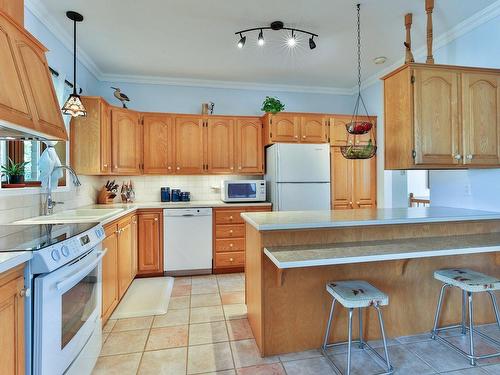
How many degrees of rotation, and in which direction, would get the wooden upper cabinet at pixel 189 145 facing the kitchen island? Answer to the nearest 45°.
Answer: approximately 45° to its left

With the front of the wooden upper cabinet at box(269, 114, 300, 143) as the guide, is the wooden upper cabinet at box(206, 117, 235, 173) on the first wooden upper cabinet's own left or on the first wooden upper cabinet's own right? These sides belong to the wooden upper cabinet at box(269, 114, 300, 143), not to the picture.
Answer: on the first wooden upper cabinet's own right

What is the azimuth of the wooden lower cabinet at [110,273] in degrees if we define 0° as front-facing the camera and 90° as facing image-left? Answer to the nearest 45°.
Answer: approximately 270°

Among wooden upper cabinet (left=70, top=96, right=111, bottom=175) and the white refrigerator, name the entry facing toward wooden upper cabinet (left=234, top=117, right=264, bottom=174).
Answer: wooden upper cabinet (left=70, top=96, right=111, bottom=175)

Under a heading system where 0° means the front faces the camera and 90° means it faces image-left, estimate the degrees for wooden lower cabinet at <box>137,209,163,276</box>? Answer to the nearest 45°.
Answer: approximately 0°

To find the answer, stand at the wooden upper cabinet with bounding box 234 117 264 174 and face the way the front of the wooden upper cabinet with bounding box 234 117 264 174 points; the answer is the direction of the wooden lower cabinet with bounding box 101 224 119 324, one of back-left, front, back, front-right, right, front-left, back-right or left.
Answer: front-right

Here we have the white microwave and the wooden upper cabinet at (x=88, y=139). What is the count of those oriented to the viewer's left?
0

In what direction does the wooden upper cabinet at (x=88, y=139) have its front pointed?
to the viewer's right

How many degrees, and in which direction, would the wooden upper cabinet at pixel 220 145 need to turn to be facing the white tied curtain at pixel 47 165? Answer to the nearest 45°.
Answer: approximately 45° to its right

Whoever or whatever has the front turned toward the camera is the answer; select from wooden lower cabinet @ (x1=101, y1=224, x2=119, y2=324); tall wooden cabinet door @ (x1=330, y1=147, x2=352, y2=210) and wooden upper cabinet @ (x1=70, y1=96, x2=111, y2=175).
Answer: tall wooden cabinet door @ (x1=330, y1=147, x2=352, y2=210)

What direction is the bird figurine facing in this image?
to the viewer's left

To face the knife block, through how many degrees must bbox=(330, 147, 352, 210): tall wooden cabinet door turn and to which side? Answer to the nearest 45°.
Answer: approximately 45° to its right

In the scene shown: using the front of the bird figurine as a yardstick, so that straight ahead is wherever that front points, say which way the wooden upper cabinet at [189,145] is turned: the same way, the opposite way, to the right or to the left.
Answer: to the left

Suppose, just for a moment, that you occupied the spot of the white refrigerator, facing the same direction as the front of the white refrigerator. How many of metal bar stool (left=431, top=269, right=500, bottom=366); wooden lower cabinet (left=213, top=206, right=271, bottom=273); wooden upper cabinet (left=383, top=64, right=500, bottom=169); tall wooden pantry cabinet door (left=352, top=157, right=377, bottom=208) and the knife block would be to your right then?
2
